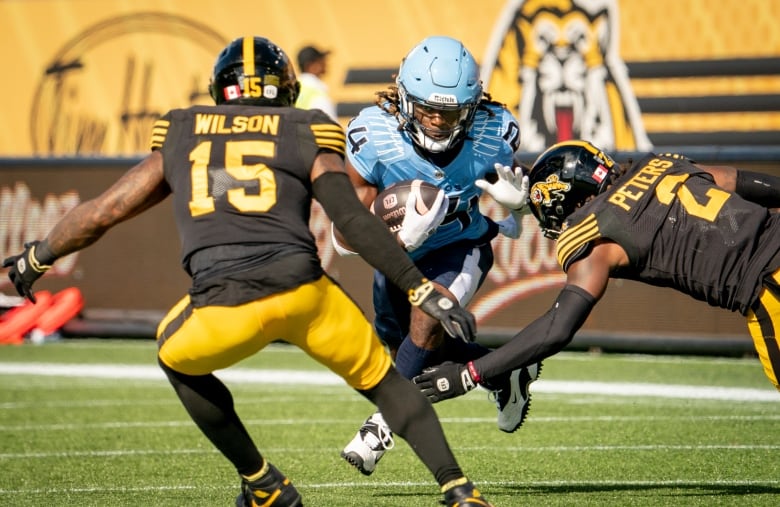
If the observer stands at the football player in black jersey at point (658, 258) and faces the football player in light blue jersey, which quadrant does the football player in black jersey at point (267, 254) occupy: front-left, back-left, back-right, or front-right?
front-left

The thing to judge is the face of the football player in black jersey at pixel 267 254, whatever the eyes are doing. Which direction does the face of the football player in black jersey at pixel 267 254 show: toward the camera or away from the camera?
away from the camera

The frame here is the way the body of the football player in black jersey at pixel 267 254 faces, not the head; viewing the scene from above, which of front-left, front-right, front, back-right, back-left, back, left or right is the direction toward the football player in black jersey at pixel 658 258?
right

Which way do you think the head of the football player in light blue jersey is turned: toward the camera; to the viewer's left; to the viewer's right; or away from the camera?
toward the camera

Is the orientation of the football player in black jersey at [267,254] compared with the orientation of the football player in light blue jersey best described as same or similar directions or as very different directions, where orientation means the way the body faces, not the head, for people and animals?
very different directions

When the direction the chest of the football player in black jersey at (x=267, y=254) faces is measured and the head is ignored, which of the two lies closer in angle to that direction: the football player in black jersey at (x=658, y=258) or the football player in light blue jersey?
the football player in light blue jersey

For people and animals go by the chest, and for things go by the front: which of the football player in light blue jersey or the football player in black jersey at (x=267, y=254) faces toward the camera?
the football player in light blue jersey

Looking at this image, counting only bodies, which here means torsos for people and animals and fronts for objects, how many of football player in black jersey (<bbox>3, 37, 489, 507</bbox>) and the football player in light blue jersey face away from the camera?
1

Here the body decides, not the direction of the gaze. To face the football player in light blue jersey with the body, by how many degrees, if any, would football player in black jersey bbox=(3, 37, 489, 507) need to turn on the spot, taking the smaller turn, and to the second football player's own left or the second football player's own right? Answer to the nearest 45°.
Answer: approximately 45° to the second football player's own right

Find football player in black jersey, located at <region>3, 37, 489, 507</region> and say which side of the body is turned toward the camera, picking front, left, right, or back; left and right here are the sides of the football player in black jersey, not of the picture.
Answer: back

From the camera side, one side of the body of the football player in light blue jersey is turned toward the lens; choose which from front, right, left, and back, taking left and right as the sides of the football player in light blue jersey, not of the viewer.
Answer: front
